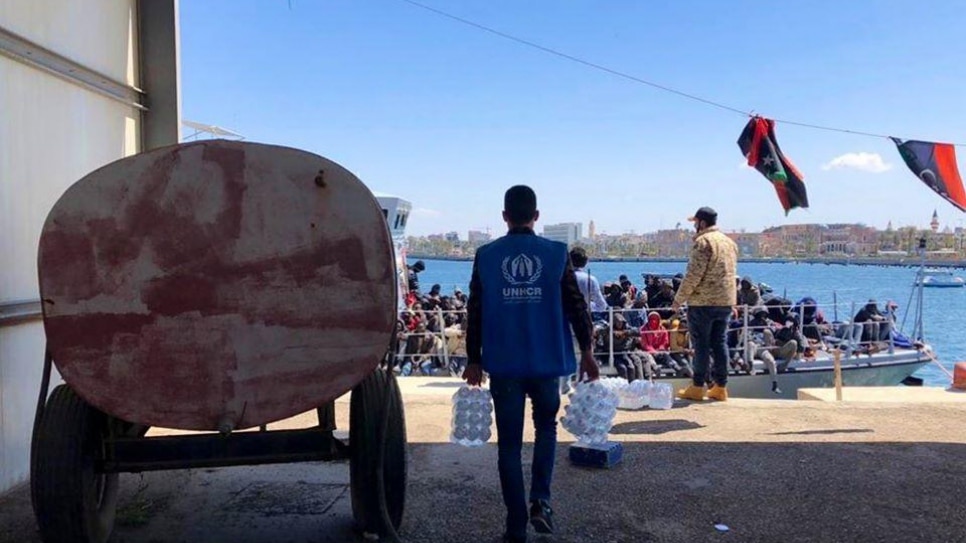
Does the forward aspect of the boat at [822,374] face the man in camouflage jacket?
no

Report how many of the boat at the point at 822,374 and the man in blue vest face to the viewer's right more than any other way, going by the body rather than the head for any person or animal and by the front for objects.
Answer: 1

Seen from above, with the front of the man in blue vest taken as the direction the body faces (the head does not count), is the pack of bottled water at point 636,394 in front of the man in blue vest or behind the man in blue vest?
in front

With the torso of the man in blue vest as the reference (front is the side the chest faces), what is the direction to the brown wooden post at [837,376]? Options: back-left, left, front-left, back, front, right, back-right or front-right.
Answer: front-right

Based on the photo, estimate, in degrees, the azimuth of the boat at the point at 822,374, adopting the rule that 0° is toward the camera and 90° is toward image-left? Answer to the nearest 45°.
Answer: approximately 270°

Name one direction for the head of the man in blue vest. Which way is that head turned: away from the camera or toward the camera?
away from the camera

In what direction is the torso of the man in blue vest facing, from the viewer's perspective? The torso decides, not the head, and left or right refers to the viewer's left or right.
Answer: facing away from the viewer

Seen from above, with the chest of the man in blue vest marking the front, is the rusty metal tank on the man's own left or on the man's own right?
on the man's own left

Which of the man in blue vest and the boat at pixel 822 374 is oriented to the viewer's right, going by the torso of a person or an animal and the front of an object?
the boat

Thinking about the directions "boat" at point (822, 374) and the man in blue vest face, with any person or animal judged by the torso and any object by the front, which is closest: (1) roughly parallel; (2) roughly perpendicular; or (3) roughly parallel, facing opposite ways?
roughly perpendicular

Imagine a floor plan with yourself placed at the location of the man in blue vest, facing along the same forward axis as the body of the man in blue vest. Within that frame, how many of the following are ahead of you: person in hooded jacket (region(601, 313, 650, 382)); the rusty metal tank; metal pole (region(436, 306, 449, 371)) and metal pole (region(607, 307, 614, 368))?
3

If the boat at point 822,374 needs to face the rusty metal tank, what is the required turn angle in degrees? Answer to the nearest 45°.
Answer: approximately 90° to its right

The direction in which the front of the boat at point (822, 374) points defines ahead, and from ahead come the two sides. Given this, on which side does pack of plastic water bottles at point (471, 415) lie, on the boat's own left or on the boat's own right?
on the boat's own right
